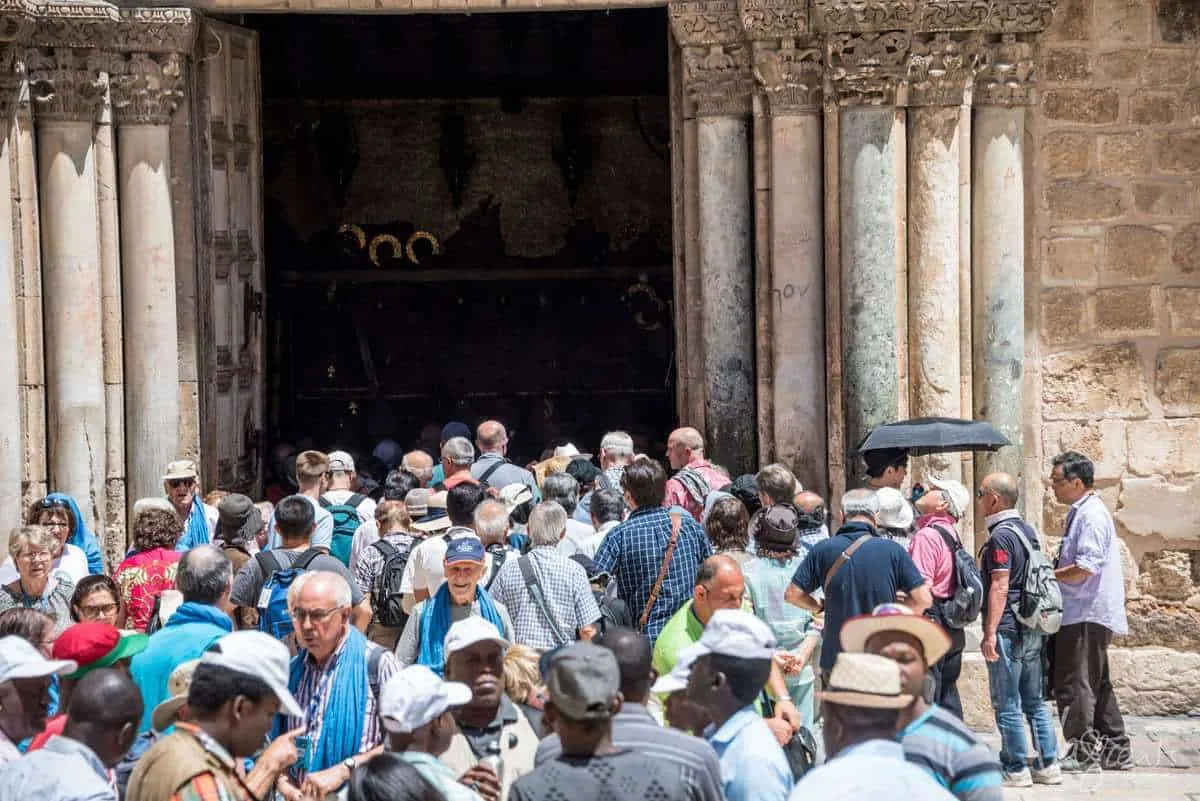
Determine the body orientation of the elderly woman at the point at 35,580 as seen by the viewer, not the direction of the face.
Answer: toward the camera

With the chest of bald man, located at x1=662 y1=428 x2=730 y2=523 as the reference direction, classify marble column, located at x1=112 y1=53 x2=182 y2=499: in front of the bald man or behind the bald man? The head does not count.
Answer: in front

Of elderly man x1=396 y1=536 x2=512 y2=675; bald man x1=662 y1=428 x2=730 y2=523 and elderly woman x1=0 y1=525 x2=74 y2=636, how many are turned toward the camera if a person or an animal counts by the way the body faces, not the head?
2

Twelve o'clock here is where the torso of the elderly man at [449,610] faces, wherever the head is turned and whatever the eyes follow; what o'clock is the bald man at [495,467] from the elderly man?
The bald man is roughly at 6 o'clock from the elderly man.

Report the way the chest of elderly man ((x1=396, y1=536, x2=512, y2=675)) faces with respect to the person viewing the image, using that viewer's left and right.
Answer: facing the viewer

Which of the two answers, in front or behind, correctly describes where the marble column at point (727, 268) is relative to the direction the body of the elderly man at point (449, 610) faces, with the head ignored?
behind

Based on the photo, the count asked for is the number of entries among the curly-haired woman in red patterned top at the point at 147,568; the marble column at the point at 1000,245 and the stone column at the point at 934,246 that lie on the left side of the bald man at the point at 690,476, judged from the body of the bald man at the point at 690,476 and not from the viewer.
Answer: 1

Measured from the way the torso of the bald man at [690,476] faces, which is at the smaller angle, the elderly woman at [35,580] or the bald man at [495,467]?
the bald man

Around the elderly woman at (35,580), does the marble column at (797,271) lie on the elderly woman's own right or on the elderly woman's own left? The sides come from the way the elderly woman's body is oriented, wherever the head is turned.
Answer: on the elderly woman's own left

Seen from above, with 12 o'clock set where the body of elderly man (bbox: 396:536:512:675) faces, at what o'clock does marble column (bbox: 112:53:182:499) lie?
The marble column is roughly at 5 o'clock from the elderly man.
